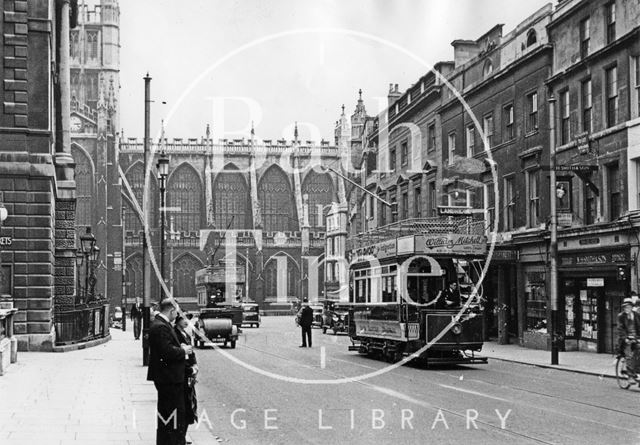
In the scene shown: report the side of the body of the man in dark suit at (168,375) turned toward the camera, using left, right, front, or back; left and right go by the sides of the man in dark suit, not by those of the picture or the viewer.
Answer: right

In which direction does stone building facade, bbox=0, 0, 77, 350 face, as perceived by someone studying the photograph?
facing the viewer and to the right of the viewer

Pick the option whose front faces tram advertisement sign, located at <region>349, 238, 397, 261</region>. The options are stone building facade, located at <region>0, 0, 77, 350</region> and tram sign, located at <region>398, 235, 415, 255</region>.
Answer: the stone building facade

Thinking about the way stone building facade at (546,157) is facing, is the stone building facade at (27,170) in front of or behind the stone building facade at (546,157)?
in front

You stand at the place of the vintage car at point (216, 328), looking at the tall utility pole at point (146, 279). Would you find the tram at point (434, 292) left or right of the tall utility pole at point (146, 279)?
left

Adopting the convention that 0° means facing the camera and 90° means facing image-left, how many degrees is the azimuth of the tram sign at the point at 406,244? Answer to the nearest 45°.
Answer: approximately 45°

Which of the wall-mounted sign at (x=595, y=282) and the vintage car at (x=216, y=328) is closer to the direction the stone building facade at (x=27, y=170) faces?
the wall-mounted sign

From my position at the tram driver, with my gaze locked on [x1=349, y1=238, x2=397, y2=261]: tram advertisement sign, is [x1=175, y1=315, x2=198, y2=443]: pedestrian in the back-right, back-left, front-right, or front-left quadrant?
back-left

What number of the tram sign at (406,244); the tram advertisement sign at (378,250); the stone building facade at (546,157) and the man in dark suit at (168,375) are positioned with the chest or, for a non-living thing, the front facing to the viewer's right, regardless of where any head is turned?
1

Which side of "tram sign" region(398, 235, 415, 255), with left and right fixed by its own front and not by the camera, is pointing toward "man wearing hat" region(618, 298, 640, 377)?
left

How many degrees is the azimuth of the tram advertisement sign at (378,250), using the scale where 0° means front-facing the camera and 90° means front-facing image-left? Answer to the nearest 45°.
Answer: approximately 45°

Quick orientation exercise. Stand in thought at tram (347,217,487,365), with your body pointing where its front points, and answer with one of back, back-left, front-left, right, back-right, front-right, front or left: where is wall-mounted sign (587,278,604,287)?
left
